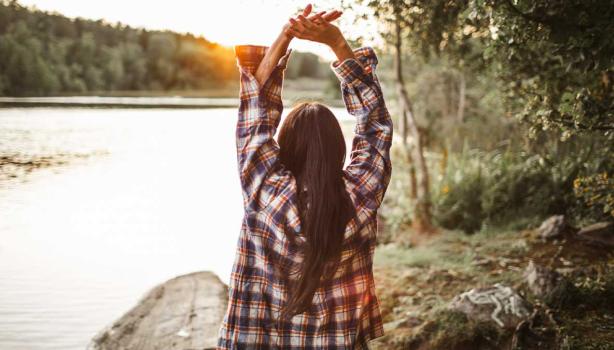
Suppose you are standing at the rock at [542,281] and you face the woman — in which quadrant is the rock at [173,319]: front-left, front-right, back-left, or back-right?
front-right

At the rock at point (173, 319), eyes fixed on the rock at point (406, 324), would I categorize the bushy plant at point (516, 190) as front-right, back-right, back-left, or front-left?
front-left

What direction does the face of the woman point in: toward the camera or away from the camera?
away from the camera

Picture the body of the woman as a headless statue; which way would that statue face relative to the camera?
away from the camera

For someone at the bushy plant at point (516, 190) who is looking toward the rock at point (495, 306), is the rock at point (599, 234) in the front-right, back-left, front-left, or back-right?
front-left

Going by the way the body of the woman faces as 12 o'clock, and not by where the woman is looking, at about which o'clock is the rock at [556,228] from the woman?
The rock is roughly at 1 o'clock from the woman.

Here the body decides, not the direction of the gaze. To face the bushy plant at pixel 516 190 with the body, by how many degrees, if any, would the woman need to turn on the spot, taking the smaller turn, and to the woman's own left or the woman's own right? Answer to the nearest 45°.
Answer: approximately 45° to the woman's own right

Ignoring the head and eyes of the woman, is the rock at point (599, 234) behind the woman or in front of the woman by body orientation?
in front

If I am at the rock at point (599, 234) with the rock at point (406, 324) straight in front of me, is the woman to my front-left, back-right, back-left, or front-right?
front-left

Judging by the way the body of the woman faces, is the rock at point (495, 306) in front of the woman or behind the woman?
in front

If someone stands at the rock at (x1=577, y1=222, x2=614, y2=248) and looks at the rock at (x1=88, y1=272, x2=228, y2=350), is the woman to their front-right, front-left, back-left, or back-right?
front-left
